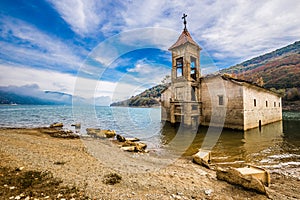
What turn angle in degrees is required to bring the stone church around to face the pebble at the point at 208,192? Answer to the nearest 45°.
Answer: approximately 45° to its left

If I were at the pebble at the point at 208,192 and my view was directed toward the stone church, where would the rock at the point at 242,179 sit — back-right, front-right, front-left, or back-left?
front-right

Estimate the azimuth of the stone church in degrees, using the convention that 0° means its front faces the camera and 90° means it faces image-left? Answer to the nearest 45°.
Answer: approximately 45°

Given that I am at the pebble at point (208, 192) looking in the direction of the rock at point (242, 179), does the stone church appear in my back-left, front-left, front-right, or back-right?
front-left

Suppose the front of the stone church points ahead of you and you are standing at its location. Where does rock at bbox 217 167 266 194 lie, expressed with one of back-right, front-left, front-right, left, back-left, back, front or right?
front-left
